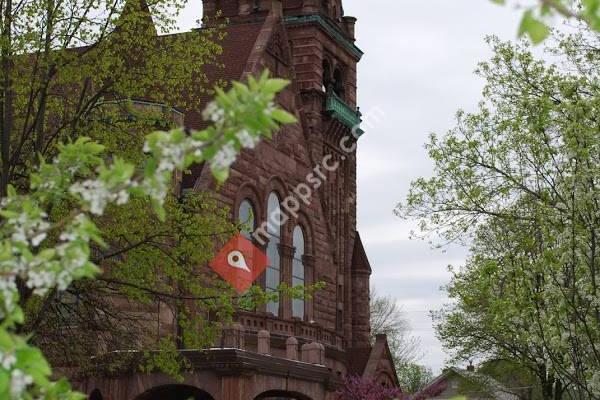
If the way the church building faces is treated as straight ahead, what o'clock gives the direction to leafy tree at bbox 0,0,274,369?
The leafy tree is roughly at 2 o'clock from the church building.

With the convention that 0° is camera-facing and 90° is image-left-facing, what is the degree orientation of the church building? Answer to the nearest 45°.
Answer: approximately 315°
